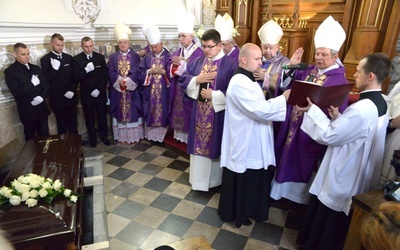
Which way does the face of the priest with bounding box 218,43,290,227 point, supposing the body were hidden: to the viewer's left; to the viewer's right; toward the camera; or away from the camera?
to the viewer's right

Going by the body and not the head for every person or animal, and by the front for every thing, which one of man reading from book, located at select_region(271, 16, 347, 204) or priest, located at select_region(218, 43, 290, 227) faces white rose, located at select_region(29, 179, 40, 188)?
the man reading from book

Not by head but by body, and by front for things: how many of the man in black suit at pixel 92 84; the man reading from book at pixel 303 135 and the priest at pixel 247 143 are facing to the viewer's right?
1

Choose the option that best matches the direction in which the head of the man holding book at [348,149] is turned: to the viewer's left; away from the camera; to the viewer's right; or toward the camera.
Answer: to the viewer's left

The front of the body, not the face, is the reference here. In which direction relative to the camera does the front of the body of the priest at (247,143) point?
to the viewer's right

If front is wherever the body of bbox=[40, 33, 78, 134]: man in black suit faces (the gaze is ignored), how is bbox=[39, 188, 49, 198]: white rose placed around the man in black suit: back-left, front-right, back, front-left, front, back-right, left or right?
front-right

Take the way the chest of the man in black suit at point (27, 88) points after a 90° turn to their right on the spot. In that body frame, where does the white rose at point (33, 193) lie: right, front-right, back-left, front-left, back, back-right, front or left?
front-left

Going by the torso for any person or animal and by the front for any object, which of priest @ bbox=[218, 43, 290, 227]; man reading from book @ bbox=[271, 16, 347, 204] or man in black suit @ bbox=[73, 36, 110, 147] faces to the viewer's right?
the priest

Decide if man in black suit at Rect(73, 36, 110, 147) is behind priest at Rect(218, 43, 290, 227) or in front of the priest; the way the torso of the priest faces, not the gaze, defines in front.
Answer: behind

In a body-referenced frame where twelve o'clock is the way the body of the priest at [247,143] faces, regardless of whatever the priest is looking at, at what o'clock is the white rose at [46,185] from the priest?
The white rose is roughly at 5 o'clock from the priest.

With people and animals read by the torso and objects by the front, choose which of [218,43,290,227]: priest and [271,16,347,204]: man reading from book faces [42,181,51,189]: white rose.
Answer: the man reading from book

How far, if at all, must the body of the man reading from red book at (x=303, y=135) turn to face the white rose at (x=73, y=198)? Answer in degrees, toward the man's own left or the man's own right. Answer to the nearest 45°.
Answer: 0° — they already face it

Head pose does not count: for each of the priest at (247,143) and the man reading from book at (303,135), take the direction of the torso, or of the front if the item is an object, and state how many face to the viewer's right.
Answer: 1

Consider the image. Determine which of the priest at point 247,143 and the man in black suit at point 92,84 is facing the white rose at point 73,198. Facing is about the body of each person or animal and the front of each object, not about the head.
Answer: the man in black suit

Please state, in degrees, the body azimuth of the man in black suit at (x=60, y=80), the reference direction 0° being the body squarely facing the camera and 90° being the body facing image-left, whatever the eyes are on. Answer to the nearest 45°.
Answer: approximately 315°

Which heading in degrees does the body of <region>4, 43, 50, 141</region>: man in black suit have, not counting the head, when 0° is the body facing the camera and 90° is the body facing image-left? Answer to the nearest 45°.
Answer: approximately 315°
